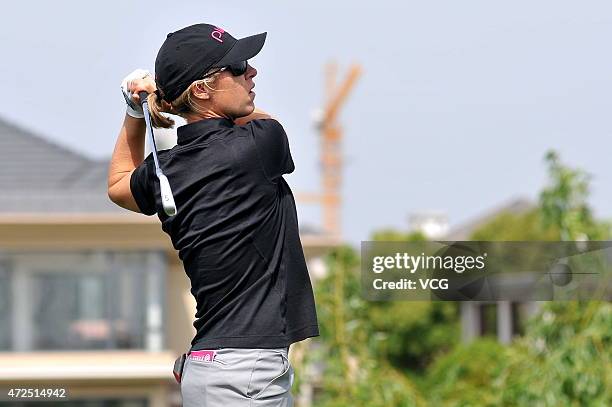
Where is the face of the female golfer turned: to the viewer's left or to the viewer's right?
to the viewer's right

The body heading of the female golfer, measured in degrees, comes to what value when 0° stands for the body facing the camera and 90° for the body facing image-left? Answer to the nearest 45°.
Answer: approximately 225°

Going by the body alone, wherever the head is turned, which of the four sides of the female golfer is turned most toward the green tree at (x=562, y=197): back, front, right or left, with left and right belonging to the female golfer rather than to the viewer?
front
